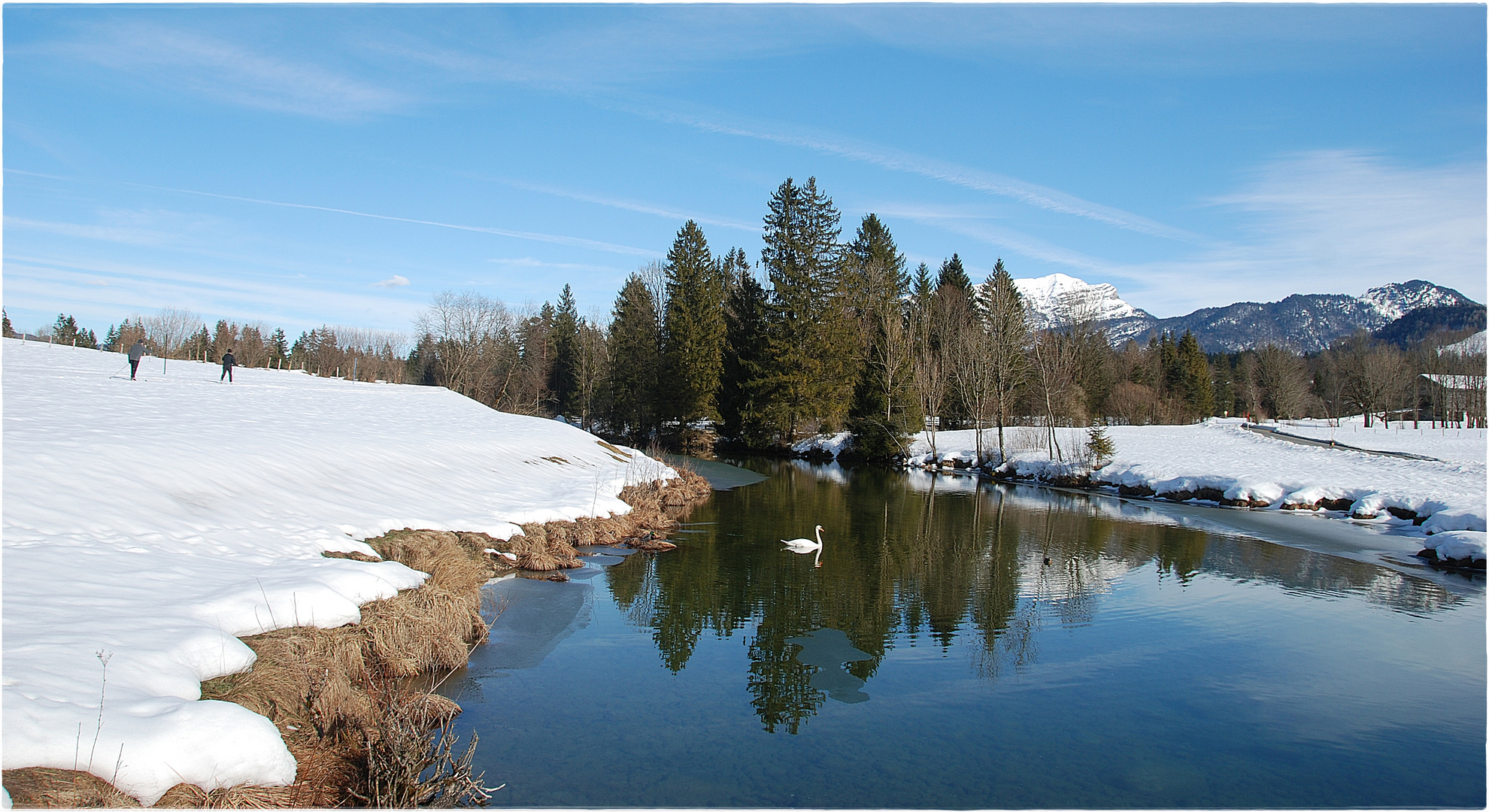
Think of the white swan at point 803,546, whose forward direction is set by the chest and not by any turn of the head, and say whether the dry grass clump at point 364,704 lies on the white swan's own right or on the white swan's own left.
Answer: on the white swan's own right

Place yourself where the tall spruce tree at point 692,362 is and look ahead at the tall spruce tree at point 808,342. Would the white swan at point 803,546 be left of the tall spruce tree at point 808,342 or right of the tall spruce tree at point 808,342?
right

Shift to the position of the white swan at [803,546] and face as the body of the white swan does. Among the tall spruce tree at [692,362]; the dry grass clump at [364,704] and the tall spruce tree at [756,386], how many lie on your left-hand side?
2

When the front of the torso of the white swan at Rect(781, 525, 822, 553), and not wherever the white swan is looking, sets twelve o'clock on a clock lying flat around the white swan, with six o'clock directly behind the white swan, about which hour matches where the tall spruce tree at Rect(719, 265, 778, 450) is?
The tall spruce tree is roughly at 9 o'clock from the white swan.

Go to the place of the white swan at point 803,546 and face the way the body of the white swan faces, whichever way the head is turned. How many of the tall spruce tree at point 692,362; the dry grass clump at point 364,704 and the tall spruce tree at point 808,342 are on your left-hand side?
2

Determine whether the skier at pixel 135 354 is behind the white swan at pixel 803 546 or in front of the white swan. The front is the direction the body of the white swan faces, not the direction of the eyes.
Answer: behind

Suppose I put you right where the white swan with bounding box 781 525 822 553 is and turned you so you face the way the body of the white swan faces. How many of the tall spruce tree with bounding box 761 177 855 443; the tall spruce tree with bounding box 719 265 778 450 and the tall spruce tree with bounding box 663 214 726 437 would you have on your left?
3

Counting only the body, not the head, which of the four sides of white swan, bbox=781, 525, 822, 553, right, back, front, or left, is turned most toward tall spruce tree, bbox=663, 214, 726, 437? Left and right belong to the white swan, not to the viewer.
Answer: left

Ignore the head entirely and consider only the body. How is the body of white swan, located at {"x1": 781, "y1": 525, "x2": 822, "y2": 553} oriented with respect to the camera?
to the viewer's right

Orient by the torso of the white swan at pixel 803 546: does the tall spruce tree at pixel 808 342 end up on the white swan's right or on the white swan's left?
on the white swan's left

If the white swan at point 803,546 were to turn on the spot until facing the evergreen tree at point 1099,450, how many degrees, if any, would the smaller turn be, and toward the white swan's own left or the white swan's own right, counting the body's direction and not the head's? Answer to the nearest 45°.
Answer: approximately 45° to the white swan's own left
